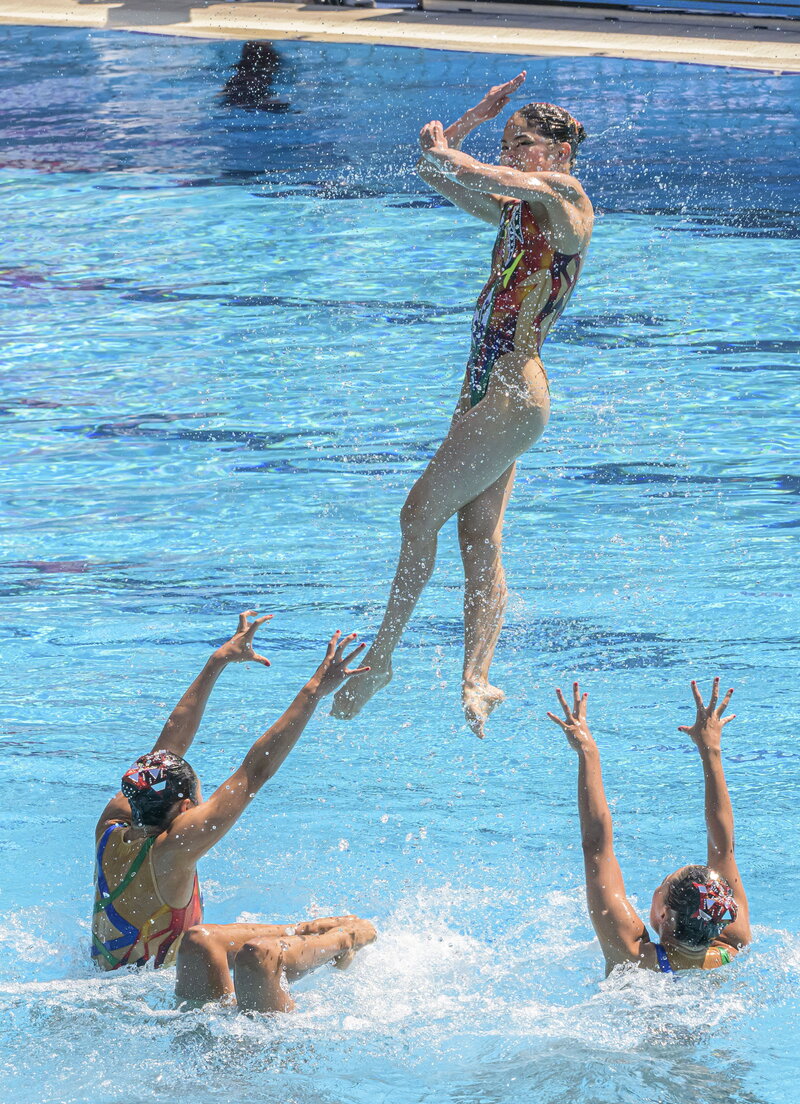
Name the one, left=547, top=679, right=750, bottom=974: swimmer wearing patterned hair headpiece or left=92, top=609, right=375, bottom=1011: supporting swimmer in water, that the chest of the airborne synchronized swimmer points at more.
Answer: the supporting swimmer in water

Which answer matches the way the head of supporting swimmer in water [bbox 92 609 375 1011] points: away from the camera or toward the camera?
away from the camera

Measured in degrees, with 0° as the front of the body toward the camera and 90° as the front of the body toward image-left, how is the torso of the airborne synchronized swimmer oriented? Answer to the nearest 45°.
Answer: approximately 90°
